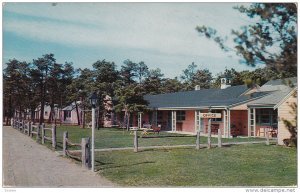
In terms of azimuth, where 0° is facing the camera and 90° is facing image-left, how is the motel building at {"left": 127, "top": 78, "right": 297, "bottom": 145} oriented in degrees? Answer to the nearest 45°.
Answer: approximately 45°
